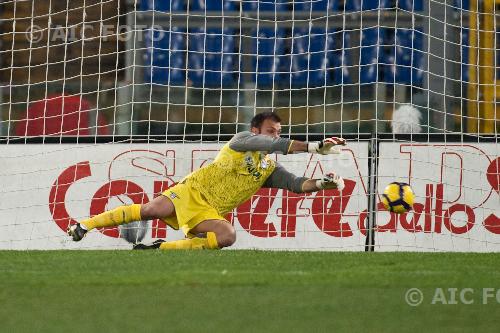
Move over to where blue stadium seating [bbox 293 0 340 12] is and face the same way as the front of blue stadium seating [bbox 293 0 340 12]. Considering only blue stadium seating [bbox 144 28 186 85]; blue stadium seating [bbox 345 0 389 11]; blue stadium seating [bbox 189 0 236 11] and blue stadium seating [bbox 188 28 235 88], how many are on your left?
1

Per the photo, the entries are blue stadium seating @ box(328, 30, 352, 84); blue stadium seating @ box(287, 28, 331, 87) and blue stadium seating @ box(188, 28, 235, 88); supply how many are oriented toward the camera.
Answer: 3

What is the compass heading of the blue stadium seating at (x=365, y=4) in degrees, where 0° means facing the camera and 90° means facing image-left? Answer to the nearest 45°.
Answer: approximately 0°

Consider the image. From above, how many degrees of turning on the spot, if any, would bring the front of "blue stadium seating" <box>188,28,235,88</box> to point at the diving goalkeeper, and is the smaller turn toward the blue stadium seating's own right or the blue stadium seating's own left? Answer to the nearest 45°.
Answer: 0° — it already faces them

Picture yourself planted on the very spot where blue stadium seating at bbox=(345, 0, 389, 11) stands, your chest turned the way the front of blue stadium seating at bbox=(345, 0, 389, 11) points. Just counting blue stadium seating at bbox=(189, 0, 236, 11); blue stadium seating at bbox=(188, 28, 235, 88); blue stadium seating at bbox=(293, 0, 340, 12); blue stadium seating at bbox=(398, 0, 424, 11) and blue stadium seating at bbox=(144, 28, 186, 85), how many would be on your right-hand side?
4

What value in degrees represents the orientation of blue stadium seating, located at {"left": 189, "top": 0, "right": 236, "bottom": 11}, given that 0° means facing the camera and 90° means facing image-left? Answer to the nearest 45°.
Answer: approximately 0°
